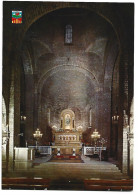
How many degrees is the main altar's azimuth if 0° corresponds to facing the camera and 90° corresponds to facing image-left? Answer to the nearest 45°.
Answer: approximately 0°

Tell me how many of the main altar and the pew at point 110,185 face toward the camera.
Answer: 1

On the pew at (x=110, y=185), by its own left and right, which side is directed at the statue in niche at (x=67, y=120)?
front

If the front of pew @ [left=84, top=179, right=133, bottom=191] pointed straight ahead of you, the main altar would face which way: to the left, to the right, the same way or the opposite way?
the opposite way

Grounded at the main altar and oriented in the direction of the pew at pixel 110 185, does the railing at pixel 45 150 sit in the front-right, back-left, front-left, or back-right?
front-right

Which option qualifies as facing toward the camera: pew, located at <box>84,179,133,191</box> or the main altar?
the main altar

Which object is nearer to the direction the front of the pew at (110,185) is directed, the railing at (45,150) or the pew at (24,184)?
the railing

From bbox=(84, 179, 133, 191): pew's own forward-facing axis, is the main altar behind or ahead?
ahead

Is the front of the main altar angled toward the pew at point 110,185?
yes

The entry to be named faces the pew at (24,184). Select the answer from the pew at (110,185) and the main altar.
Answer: the main altar

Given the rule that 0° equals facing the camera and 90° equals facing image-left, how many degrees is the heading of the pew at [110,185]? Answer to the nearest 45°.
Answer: approximately 180°
